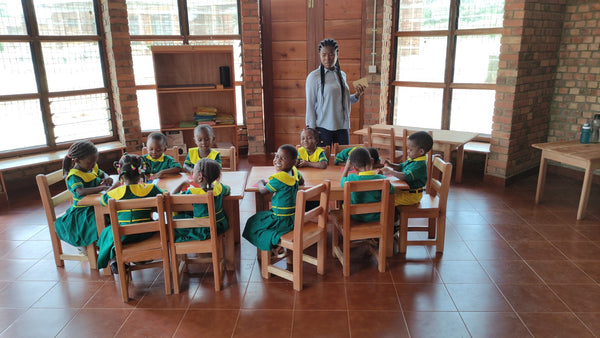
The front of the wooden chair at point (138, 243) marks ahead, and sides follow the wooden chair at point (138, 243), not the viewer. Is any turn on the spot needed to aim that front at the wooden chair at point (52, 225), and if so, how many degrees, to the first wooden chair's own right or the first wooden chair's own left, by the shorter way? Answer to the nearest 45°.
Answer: approximately 45° to the first wooden chair's own left

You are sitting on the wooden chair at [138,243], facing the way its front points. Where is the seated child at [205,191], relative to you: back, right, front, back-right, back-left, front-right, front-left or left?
right

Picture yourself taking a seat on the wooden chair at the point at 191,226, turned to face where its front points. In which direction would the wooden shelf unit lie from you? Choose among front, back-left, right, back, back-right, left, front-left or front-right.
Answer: front

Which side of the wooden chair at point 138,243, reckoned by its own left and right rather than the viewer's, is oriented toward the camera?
back

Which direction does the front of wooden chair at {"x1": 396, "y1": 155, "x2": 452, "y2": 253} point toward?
to the viewer's left

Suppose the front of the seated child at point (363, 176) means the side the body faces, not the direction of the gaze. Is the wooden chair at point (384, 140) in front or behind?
in front

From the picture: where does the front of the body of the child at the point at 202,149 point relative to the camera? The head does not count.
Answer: toward the camera

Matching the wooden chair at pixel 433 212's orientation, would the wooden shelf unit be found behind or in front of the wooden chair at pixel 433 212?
in front

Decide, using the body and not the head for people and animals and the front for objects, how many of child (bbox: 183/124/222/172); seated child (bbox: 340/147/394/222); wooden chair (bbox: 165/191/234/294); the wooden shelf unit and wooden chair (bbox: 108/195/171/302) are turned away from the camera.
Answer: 3

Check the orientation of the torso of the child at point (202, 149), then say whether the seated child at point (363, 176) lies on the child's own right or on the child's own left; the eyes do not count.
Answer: on the child's own left

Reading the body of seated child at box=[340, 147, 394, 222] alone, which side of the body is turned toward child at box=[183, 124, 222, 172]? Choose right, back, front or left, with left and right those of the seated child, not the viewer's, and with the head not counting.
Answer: left

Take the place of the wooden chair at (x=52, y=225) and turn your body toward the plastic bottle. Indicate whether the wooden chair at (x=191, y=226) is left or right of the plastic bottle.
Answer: right

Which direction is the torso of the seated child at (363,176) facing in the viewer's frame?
away from the camera

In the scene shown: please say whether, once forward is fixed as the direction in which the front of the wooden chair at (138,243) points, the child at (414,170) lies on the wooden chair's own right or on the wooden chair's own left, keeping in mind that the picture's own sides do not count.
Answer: on the wooden chair's own right

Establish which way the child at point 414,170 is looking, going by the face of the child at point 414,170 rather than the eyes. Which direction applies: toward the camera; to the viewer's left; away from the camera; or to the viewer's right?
to the viewer's left

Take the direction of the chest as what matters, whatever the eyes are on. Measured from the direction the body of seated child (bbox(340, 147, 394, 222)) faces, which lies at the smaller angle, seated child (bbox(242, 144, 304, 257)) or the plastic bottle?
the plastic bottle

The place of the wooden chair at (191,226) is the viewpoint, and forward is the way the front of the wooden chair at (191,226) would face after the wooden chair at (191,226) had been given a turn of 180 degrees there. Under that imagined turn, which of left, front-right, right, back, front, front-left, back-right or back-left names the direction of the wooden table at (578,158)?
left

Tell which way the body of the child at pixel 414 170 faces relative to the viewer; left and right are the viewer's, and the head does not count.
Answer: facing to the left of the viewer
